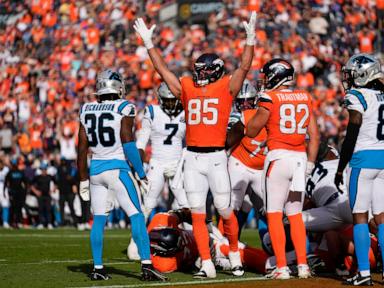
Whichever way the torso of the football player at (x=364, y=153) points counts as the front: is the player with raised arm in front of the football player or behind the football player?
in front

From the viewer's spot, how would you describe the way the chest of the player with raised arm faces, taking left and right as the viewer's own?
facing the viewer

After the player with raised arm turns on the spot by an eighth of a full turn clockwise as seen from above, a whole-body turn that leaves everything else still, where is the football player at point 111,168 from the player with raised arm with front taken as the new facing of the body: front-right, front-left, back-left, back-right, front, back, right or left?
front-right

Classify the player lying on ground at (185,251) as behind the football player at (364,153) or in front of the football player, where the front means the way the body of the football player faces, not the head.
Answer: in front

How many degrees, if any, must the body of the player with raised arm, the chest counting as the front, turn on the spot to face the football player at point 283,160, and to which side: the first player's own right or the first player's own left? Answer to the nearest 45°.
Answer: approximately 90° to the first player's own left

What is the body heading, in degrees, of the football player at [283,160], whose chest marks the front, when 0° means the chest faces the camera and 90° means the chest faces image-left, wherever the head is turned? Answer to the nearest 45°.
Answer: approximately 135°
